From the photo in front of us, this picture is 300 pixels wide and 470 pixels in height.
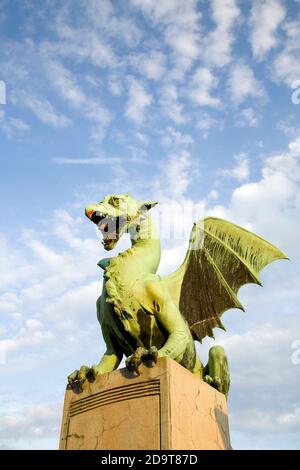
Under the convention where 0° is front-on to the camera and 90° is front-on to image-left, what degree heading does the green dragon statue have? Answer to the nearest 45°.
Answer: approximately 45°
